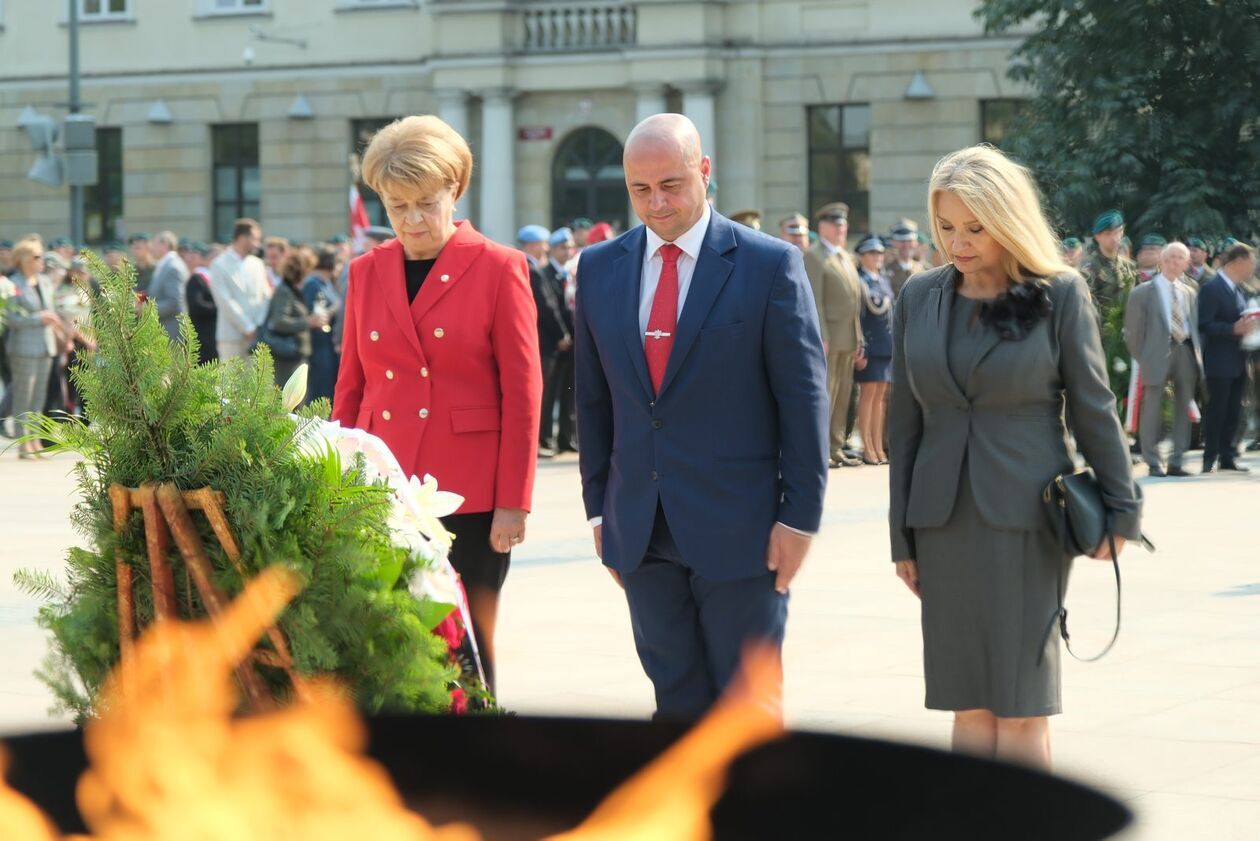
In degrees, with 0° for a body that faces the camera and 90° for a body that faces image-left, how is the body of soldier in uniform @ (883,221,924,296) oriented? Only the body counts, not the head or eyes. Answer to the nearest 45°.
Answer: approximately 0°

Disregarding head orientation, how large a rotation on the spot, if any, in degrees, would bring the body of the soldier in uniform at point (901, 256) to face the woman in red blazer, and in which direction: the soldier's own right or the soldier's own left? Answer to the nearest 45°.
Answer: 0° — they already face them

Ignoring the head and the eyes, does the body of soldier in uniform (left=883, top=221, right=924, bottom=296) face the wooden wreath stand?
yes

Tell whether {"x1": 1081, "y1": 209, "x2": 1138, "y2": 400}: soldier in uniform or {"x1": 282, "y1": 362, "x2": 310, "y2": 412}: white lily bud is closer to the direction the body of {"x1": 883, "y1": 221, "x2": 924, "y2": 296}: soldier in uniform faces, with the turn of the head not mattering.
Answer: the white lily bud
